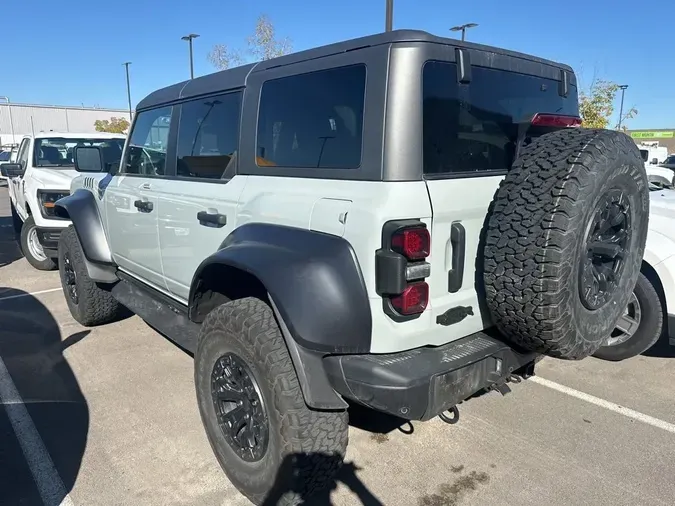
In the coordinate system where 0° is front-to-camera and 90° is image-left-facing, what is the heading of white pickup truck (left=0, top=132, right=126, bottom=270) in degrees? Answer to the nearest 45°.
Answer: approximately 315°

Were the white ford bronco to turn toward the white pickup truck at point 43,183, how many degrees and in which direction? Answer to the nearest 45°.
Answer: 0° — it already faces it

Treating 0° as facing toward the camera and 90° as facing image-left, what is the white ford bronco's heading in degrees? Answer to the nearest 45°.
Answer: approximately 135°

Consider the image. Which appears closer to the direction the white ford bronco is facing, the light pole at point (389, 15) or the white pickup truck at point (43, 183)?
the white pickup truck
